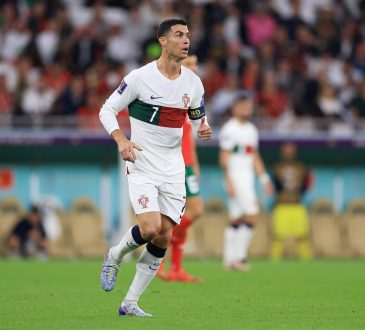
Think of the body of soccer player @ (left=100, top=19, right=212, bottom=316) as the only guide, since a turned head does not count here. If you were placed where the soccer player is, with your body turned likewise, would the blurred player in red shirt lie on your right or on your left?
on your left

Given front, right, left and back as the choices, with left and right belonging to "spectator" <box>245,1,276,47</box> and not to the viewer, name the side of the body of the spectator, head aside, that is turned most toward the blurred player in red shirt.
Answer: front

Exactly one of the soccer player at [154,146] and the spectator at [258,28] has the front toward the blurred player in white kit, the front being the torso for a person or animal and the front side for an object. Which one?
the spectator

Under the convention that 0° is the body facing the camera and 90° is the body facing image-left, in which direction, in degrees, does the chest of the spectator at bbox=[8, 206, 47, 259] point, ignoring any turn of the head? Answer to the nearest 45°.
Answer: approximately 0°

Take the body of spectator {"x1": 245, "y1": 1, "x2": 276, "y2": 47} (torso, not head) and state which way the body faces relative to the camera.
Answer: toward the camera

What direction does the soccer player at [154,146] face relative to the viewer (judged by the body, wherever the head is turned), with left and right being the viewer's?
facing the viewer and to the right of the viewer

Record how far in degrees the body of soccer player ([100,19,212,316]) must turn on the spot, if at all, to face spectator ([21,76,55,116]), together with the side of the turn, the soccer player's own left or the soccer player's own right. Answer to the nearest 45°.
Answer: approximately 135° to the soccer player's own left

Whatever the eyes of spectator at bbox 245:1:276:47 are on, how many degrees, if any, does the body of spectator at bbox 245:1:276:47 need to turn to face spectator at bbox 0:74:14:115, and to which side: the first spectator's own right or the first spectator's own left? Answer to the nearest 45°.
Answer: approximately 45° to the first spectator's own right

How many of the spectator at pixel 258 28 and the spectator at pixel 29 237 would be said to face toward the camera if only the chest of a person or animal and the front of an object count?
2
